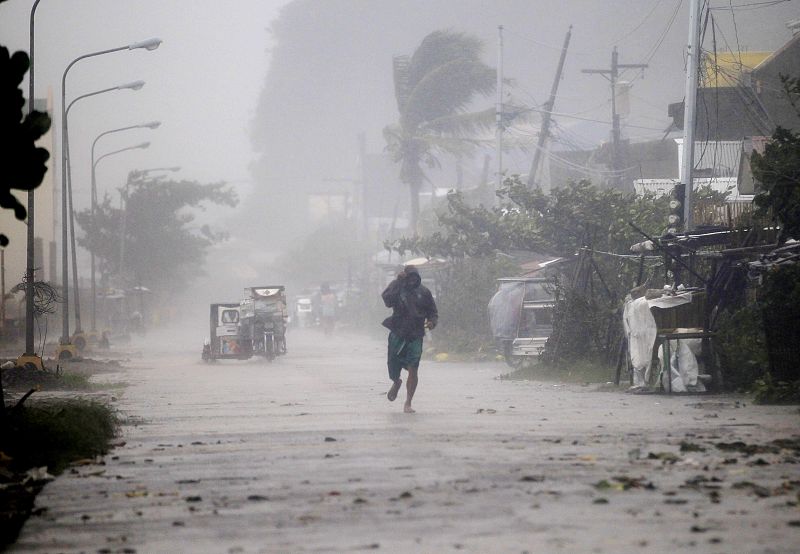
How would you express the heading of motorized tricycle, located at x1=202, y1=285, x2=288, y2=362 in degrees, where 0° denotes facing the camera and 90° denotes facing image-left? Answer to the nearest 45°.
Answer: approximately 0°

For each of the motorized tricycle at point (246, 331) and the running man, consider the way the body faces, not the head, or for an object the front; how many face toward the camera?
2

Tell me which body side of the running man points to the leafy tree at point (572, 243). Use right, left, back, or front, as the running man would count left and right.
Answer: back

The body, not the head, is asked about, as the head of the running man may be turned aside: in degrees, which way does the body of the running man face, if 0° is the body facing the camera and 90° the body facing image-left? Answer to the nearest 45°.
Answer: approximately 0°

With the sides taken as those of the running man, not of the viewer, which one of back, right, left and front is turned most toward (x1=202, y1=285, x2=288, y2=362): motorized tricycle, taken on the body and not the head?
back

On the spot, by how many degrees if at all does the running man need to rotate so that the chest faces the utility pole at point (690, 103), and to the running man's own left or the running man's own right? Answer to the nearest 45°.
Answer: approximately 135° to the running man's own left
